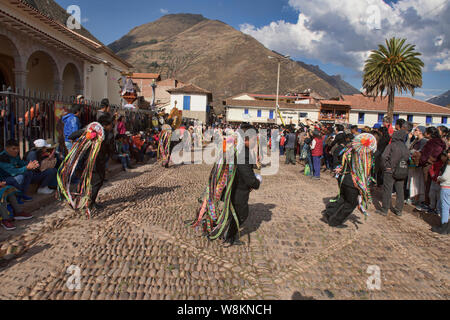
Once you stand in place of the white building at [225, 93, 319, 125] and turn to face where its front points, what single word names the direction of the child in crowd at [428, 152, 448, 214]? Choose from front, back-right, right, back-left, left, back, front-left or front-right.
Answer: front

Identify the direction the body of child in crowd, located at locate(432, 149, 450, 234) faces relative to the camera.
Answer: to the viewer's left

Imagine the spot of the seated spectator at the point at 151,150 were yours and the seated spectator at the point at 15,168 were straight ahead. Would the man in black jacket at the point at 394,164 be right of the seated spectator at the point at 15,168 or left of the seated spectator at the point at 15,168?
left

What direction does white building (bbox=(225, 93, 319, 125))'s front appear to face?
toward the camera

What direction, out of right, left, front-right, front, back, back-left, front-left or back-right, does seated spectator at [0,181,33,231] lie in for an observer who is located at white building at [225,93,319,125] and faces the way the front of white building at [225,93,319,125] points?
front

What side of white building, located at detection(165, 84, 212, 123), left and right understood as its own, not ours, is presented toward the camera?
front

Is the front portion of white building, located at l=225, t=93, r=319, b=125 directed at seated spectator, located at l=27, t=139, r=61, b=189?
yes

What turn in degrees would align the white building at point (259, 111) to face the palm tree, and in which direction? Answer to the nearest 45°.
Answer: approximately 45° to its left

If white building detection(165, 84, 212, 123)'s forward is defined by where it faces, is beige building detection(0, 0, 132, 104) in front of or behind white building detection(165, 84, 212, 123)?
in front
